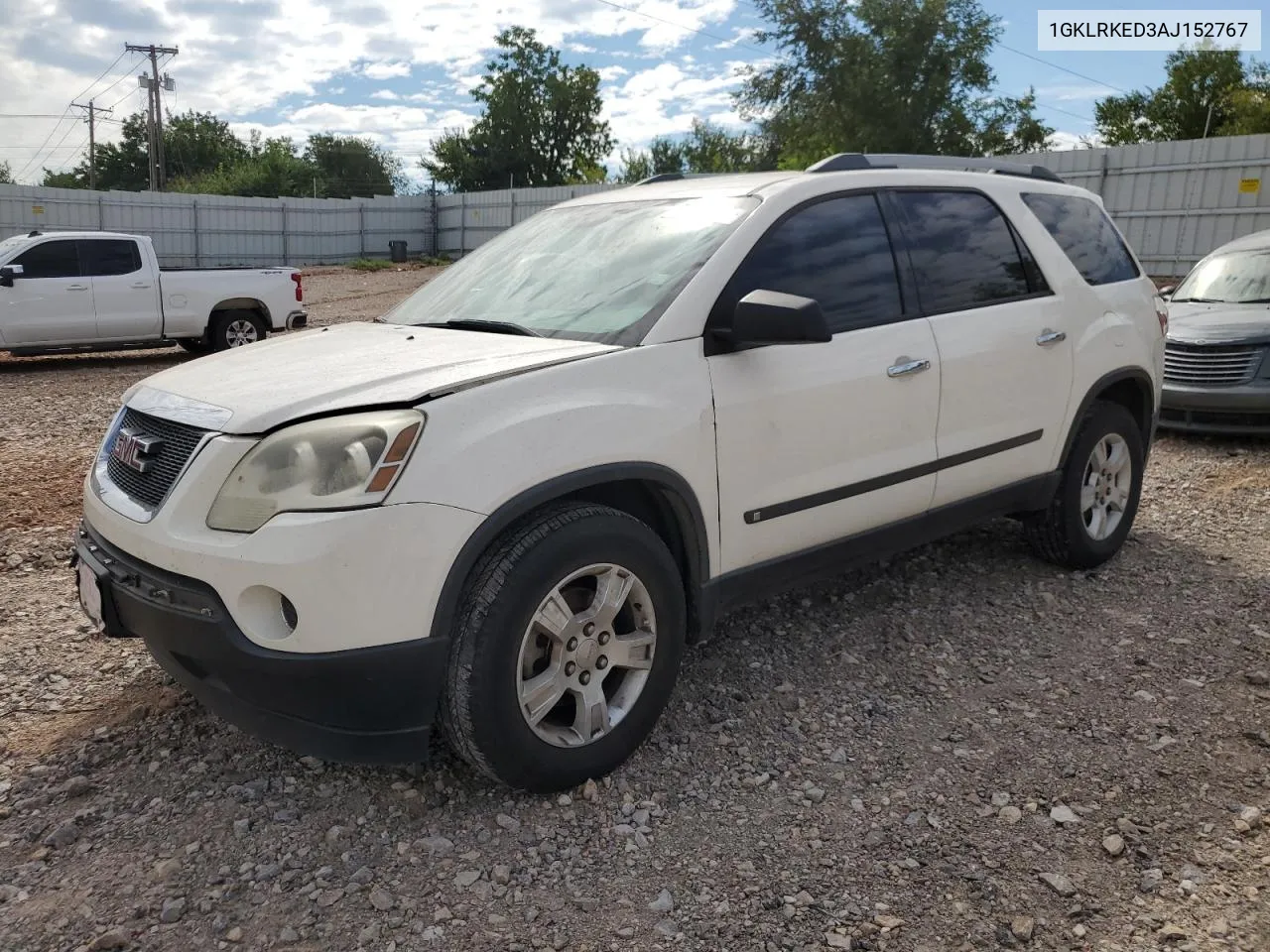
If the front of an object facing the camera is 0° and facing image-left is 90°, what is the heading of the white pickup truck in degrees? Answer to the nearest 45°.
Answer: approximately 90°

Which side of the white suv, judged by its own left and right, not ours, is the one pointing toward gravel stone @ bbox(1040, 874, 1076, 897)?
left

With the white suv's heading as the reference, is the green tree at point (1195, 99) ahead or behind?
behind

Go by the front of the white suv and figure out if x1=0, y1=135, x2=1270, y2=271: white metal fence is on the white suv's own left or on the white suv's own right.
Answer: on the white suv's own right

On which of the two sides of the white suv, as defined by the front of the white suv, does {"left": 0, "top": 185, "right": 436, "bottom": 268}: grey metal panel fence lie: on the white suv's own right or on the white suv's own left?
on the white suv's own right

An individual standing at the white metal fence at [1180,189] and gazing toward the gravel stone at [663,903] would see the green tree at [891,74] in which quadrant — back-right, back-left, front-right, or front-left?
back-right

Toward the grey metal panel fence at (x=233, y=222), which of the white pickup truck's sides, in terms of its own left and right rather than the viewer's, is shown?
right

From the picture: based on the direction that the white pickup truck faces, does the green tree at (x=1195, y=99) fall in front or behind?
behind

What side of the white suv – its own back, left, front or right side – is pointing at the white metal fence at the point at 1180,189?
back

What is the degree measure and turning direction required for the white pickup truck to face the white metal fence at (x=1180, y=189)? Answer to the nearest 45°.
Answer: approximately 180°

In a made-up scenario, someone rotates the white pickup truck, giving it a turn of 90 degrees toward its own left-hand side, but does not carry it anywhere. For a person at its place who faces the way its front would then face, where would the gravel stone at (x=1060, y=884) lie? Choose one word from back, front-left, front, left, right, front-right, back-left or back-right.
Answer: front

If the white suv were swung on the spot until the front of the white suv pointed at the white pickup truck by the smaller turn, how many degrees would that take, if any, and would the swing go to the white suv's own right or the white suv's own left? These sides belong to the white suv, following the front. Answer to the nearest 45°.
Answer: approximately 90° to the white suv's own right

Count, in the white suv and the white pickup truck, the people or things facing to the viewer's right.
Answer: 0
